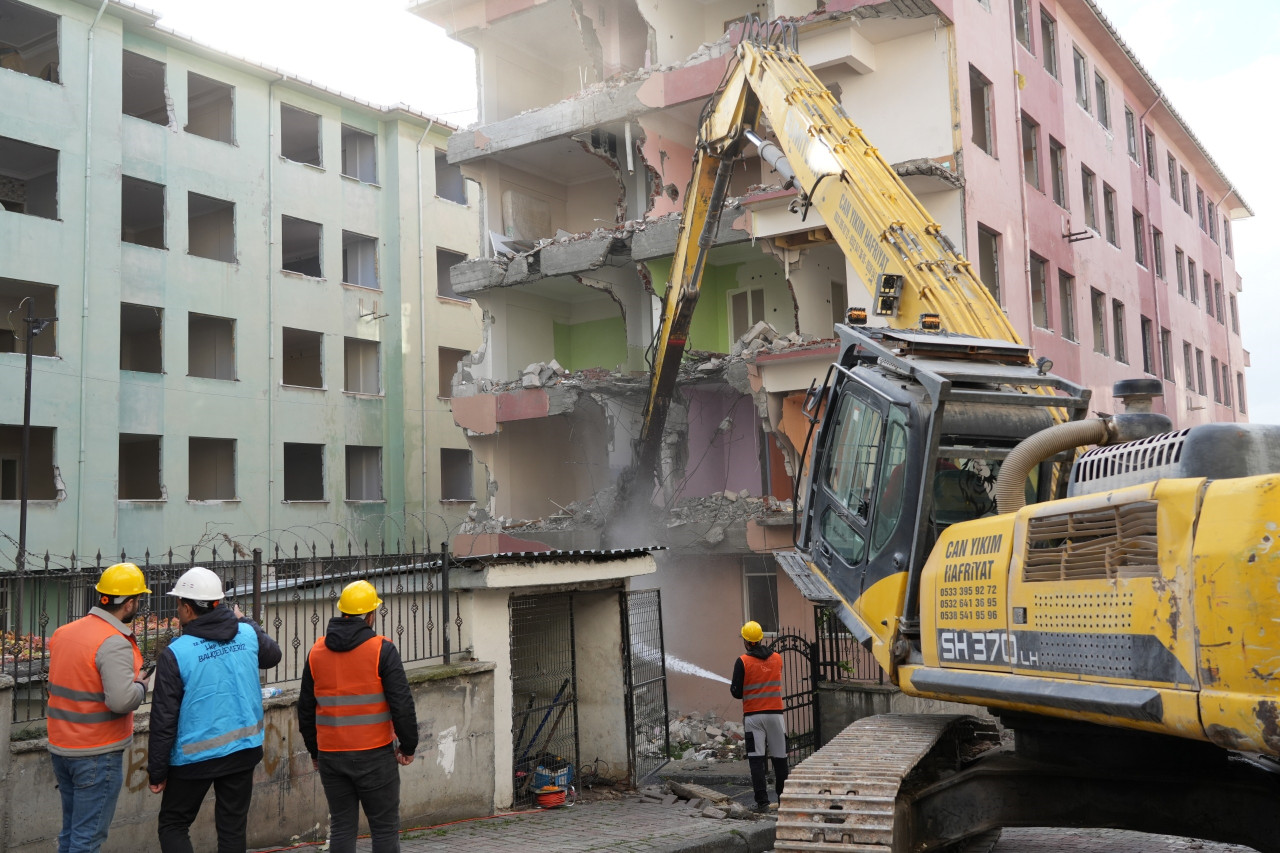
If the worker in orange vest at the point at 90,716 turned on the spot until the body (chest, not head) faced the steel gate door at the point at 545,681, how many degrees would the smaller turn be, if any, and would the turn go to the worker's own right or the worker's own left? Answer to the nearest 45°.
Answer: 0° — they already face it

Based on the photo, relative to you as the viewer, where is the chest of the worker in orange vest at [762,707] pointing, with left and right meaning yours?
facing away from the viewer and to the left of the viewer

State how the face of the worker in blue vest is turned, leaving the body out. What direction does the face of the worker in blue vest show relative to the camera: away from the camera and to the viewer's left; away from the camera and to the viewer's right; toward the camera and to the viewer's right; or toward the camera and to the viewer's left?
away from the camera and to the viewer's left

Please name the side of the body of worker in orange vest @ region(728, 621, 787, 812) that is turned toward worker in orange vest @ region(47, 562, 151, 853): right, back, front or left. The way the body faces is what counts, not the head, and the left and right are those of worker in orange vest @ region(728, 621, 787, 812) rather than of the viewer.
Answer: left

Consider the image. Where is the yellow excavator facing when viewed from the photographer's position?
facing away from the viewer and to the left of the viewer

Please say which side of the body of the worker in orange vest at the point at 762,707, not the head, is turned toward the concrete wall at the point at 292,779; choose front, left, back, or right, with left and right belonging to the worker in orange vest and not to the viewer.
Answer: left

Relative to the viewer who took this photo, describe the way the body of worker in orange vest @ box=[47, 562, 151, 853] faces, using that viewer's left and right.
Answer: facing away from the viewer and to the right of the viewer

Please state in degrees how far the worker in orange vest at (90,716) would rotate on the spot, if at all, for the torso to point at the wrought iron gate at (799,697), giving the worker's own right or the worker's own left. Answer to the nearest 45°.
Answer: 0° — they already face it

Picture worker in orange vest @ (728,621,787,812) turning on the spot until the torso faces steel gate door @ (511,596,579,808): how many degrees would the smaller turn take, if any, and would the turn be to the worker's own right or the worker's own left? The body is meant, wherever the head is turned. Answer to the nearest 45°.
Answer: approximately 45° to the worker's own left
